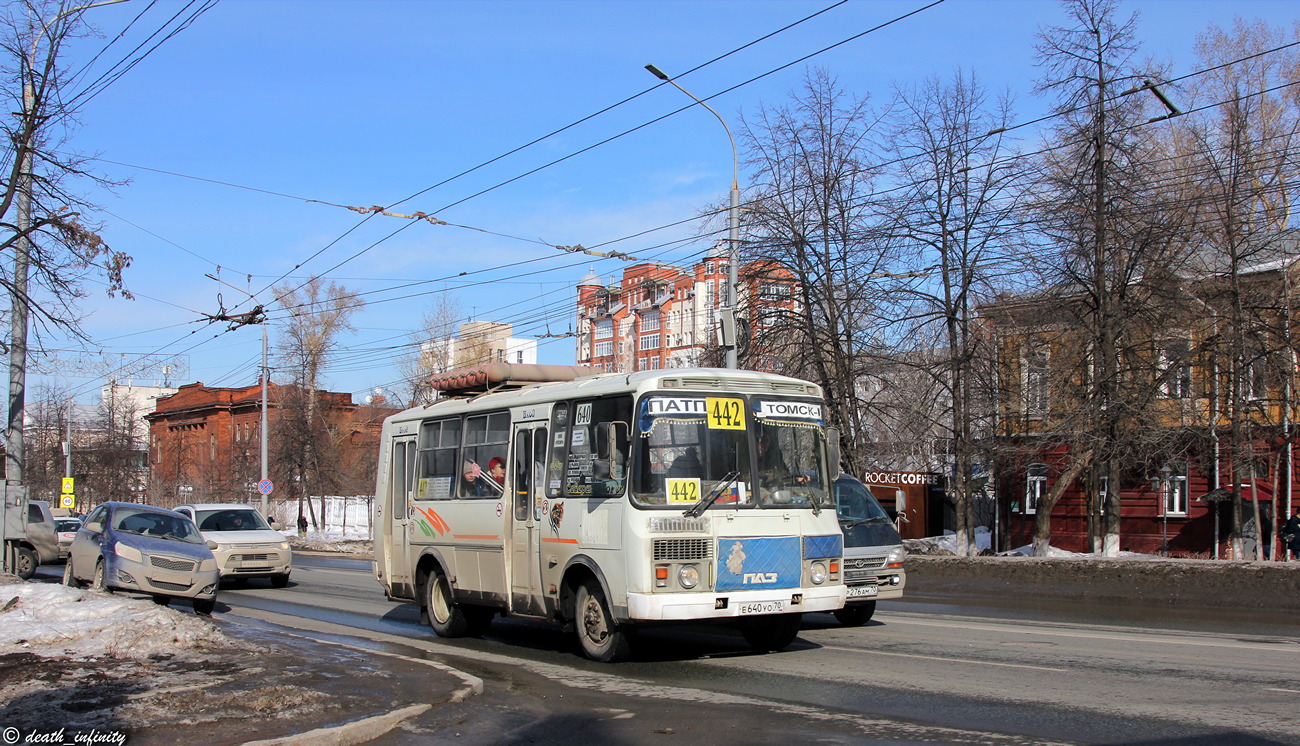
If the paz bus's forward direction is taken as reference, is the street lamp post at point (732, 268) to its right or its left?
on its left

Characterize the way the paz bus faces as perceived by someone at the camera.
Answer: facing the viewer and to the right of the viewer

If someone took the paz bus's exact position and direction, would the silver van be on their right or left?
on their left

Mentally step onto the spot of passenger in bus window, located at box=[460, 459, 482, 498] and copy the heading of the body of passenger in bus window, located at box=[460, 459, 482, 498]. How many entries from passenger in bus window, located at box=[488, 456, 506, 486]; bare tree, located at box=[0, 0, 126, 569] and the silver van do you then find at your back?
1

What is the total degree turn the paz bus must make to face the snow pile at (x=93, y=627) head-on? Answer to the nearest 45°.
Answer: approximately 135° to its right

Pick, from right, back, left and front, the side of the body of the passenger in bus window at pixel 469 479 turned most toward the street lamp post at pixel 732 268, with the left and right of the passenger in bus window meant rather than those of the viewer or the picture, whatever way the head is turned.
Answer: left

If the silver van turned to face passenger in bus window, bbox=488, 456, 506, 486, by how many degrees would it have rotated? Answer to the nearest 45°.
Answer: approximately 90° to its right

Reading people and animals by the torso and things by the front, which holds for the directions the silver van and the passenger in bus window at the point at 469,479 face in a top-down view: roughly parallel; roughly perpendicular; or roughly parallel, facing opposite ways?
roughly parallel

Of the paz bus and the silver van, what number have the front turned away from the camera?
0

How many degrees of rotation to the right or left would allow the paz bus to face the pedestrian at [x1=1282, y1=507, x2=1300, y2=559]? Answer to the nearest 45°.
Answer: approximately 90° to its left

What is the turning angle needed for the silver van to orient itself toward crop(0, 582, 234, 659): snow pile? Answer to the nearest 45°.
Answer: approximately 90° to its right
